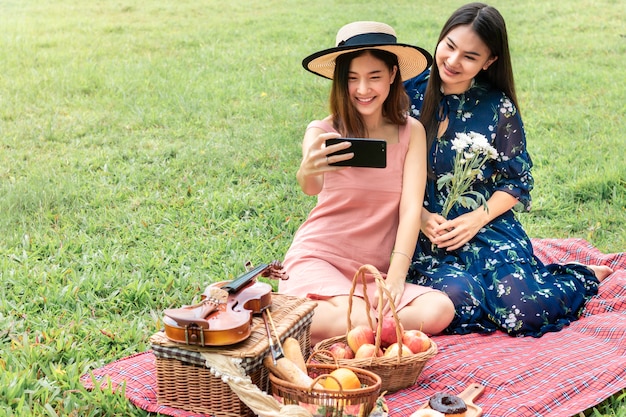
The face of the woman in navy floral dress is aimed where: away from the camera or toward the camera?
toward the camera

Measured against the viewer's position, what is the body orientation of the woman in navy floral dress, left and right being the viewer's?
facing the viewer and to the left of the viewer

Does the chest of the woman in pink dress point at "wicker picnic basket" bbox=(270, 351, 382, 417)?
yes

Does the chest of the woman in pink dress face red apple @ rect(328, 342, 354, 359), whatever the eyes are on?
yes

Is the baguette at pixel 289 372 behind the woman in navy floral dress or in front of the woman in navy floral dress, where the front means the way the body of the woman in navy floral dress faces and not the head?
in front

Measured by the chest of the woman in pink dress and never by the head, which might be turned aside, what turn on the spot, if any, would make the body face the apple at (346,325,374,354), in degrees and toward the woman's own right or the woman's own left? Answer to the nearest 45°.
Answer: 0° — they already face it

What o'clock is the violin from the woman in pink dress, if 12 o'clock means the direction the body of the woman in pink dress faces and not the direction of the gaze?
The violin is roughly at 1 o'clock from the woman in pink dress.

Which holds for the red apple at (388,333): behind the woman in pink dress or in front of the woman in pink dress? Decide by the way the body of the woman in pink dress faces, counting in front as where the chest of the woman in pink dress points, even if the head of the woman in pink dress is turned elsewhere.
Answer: in front

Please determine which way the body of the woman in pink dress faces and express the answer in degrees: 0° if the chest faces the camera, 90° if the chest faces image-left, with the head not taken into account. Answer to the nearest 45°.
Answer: approximately 0°

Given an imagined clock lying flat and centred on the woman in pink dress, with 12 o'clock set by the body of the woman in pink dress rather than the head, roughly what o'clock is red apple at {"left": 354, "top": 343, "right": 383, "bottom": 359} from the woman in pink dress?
The red apple is roughly at 12 o'clock from the woman in pink dress.

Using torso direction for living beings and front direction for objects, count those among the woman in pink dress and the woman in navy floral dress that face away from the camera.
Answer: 0

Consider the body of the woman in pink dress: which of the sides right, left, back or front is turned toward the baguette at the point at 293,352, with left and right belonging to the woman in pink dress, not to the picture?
front

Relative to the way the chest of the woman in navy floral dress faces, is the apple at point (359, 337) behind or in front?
in front
